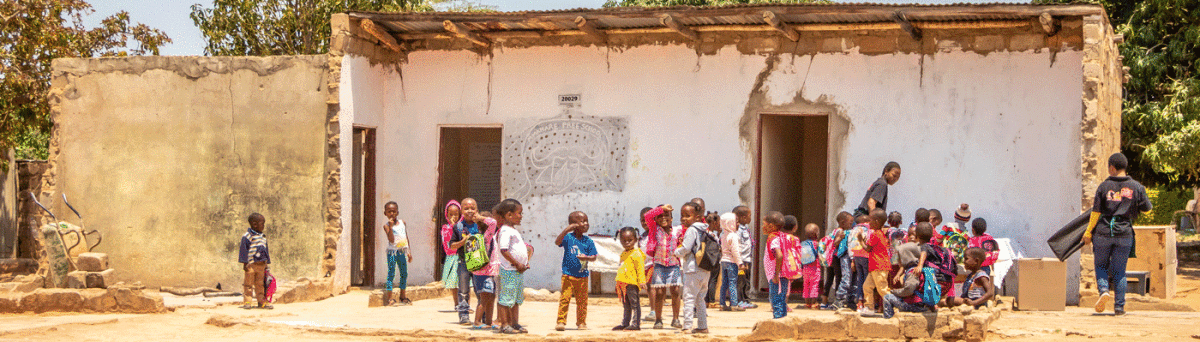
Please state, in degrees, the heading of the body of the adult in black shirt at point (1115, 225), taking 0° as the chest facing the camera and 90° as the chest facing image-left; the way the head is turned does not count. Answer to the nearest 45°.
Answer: approximately 180°

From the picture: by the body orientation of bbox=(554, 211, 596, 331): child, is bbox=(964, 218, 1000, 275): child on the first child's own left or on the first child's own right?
on the first child's own left

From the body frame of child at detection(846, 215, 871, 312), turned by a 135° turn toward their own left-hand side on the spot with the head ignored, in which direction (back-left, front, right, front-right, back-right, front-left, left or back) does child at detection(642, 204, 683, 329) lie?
left

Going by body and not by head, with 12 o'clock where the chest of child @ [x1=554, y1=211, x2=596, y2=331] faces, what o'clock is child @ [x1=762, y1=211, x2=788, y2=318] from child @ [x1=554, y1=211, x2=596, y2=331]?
child @ [x1=762, y1=211, x2=788, y2=318] is roughly at 8 o'clock from child @ [x1=554, y1=211, x2=596, y2=331].

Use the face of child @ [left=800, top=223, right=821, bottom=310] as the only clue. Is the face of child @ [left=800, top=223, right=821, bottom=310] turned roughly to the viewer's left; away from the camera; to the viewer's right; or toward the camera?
away from the camera
